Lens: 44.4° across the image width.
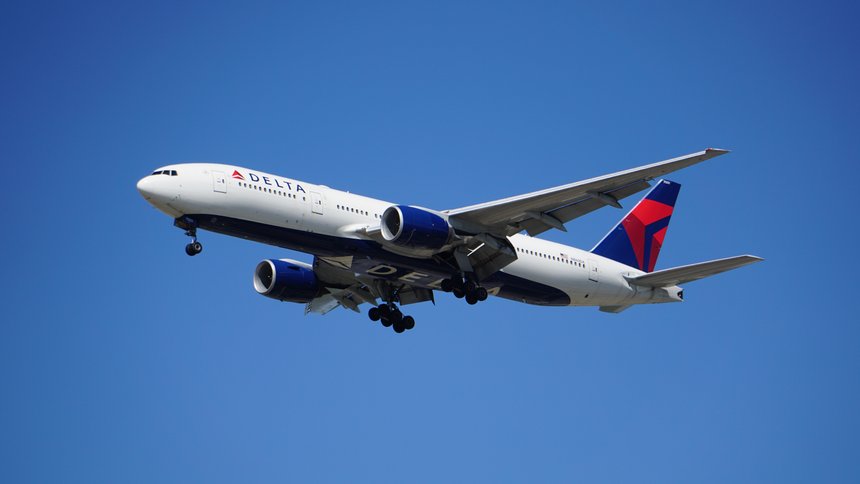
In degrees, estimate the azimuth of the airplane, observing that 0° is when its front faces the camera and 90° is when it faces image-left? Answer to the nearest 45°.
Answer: approximately 45°
